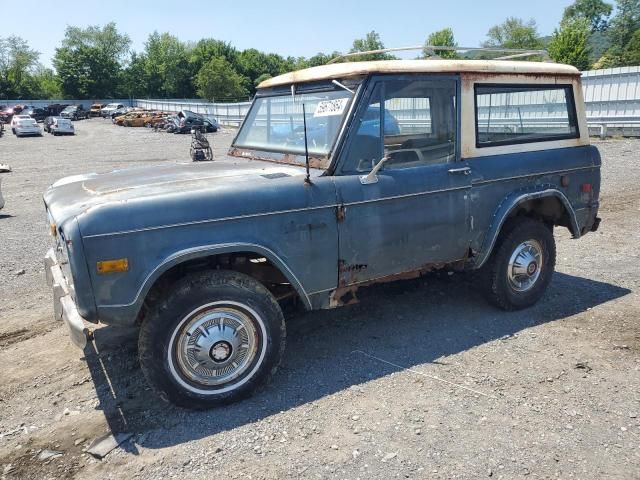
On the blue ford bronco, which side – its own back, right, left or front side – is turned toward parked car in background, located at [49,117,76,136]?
right

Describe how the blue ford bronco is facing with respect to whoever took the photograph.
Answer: facing the viewer and to the left of the viewer

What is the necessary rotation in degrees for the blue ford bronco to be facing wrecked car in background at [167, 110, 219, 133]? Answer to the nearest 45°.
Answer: approximately 135° to its right

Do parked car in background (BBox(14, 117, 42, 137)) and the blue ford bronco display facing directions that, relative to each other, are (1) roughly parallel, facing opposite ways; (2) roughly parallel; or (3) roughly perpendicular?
roughly perpendicular
